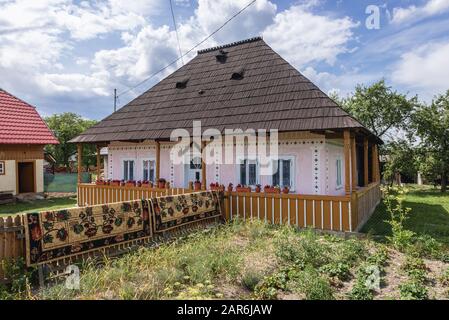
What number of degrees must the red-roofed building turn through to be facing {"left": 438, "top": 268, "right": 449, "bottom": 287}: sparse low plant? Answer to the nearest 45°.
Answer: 0° — it already faces it

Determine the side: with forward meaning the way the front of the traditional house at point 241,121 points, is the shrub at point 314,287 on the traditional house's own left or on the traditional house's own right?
on the traditional house's own left

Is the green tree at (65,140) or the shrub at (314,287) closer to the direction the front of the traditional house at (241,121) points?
the shrub

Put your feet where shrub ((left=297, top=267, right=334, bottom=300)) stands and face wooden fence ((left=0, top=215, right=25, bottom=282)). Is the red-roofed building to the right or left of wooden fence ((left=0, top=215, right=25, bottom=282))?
right

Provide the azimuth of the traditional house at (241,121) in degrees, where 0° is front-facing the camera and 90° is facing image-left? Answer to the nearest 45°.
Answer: approximately 45°

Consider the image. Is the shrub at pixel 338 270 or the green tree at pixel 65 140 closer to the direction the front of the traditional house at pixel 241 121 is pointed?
the shrub

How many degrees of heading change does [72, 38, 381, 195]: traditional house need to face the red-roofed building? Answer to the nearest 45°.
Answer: approximately 90° to its right

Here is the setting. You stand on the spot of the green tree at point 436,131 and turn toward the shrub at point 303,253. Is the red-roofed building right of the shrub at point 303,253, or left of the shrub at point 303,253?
right

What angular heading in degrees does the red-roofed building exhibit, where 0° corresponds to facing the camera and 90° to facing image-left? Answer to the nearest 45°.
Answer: approximately 0°
